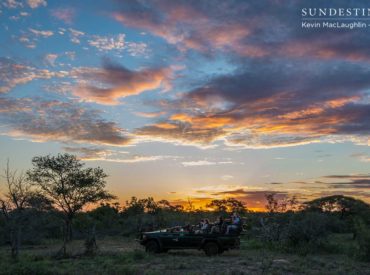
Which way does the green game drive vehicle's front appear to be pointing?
to the viewer's left

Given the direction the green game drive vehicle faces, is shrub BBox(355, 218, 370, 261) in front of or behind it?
behind

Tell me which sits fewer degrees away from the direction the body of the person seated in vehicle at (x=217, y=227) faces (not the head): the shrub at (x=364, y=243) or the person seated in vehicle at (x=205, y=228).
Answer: the person seated in vehicle

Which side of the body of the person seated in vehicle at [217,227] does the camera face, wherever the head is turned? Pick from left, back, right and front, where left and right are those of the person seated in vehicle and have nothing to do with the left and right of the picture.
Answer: left

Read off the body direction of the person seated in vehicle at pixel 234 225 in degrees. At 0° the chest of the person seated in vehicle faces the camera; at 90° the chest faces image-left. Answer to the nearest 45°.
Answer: approximately 90°

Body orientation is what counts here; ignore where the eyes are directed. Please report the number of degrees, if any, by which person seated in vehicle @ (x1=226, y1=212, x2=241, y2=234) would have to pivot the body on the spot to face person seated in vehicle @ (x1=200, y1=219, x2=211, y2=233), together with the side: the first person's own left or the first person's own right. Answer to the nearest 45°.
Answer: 0° — they already face them

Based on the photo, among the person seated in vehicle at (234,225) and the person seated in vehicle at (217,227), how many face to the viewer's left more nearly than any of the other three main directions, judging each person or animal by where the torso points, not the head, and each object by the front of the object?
2
